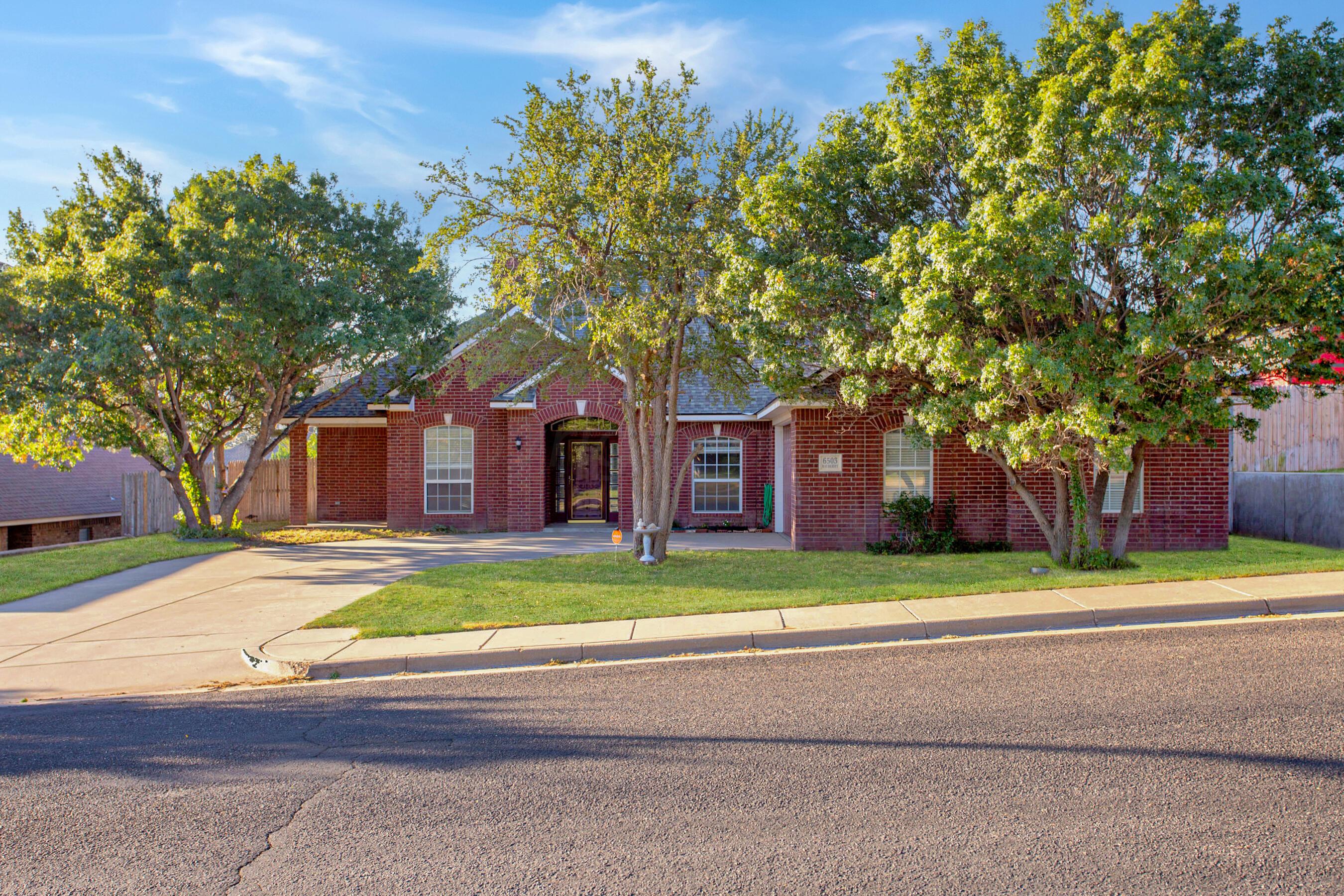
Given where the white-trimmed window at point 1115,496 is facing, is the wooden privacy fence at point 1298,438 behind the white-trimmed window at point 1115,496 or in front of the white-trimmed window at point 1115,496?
behind

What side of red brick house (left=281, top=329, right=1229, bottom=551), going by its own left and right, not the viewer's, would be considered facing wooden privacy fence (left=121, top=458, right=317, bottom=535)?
right

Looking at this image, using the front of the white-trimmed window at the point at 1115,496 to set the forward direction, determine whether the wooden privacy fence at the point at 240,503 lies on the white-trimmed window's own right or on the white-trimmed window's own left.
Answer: on the white-trimmed window's own right

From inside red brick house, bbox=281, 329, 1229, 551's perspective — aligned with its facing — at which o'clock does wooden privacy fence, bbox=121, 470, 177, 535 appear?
The wooden privacy fence is roughly at 3 o'clock from the red brick house.

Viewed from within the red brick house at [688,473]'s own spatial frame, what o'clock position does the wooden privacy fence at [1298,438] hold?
The wooden privacy fence is roughly at 9 o'clock from the red brick house.

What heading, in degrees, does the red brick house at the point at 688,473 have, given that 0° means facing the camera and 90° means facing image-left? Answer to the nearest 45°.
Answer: approximately 0°

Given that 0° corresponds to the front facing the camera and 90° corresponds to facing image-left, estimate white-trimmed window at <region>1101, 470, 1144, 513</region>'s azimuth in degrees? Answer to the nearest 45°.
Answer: approximately 0°
